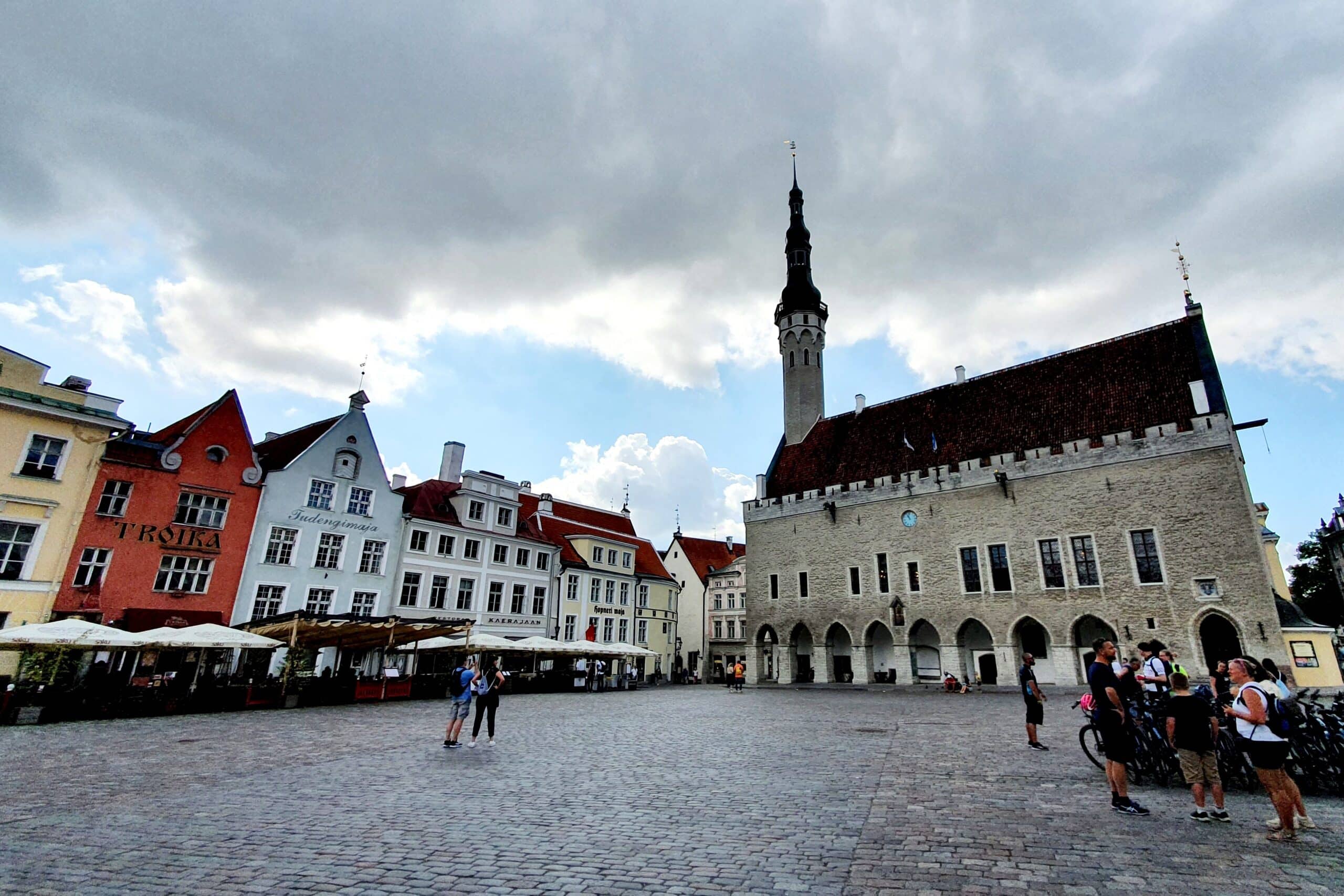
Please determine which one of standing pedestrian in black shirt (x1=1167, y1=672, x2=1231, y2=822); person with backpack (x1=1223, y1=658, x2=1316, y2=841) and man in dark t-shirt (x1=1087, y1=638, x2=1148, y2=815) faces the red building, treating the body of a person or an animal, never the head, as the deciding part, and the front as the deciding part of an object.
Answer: the person with backpack

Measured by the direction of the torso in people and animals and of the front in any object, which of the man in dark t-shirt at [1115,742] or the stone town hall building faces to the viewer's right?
the man in dark t-shirt

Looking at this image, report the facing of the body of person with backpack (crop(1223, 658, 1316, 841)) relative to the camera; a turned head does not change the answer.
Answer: to the viewer's left

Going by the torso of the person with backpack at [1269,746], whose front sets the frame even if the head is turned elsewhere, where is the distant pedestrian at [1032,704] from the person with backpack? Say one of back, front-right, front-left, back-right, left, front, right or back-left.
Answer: front-right

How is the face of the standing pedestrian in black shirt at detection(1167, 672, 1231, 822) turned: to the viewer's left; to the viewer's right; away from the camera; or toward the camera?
away from the camera

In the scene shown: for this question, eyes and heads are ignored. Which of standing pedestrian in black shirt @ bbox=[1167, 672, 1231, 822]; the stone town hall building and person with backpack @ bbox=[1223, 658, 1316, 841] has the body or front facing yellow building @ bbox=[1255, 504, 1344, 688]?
the standing pedestrian in black shirt

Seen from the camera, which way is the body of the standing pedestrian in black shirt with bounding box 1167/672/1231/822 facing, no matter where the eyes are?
away from the camera

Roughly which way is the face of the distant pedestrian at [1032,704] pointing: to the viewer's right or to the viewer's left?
to the viewer's right

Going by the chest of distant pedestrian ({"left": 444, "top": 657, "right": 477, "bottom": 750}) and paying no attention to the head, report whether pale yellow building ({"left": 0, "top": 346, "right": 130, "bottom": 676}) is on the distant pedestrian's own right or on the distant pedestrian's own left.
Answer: on the distant pedestrian's own left

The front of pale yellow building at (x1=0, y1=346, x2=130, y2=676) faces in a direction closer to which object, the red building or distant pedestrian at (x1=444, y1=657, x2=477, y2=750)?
the distant pedestrian

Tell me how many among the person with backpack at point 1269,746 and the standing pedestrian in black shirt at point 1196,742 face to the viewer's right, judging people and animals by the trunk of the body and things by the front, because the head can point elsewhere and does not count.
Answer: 0

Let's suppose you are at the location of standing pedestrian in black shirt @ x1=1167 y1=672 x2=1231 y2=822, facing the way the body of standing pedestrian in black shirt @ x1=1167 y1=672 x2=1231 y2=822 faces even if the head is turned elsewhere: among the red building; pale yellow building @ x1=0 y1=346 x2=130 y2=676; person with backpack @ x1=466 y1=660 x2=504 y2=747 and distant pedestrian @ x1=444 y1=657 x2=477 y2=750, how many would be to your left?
4
